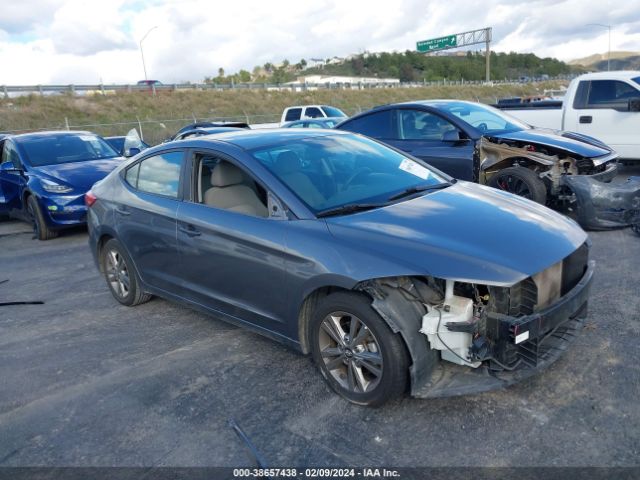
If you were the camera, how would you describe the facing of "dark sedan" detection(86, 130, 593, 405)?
facing the viewer and to the right of the viewer

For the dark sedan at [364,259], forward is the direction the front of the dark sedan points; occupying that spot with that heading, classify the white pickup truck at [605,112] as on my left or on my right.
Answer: on my left

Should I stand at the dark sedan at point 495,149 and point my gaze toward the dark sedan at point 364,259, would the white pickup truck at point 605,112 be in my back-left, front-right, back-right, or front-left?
back-left

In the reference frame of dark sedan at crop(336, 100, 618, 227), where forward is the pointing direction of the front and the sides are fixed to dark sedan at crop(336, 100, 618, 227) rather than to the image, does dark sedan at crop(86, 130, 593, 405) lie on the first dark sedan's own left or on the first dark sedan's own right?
on the first dark sedan's own right

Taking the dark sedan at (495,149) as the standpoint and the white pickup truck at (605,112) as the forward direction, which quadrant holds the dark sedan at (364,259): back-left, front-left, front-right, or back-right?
back-right

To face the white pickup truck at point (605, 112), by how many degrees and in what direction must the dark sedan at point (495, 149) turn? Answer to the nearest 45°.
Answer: approximately 90° to its left

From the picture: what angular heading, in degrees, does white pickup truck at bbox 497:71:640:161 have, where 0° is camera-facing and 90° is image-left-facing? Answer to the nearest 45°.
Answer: approximately 270°

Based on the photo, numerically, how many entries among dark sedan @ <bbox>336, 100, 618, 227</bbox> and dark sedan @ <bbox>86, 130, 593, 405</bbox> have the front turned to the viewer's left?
0

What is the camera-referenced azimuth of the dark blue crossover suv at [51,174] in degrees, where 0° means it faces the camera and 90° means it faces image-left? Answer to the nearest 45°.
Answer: approximately 315°

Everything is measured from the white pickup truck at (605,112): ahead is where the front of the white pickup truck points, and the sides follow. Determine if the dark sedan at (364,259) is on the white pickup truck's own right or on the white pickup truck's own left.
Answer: on the white pickup truck's own right

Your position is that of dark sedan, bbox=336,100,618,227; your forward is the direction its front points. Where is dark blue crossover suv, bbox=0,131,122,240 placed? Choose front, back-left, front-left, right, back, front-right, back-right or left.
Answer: back-right

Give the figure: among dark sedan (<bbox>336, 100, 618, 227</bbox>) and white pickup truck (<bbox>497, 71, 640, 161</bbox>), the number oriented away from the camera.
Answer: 0
